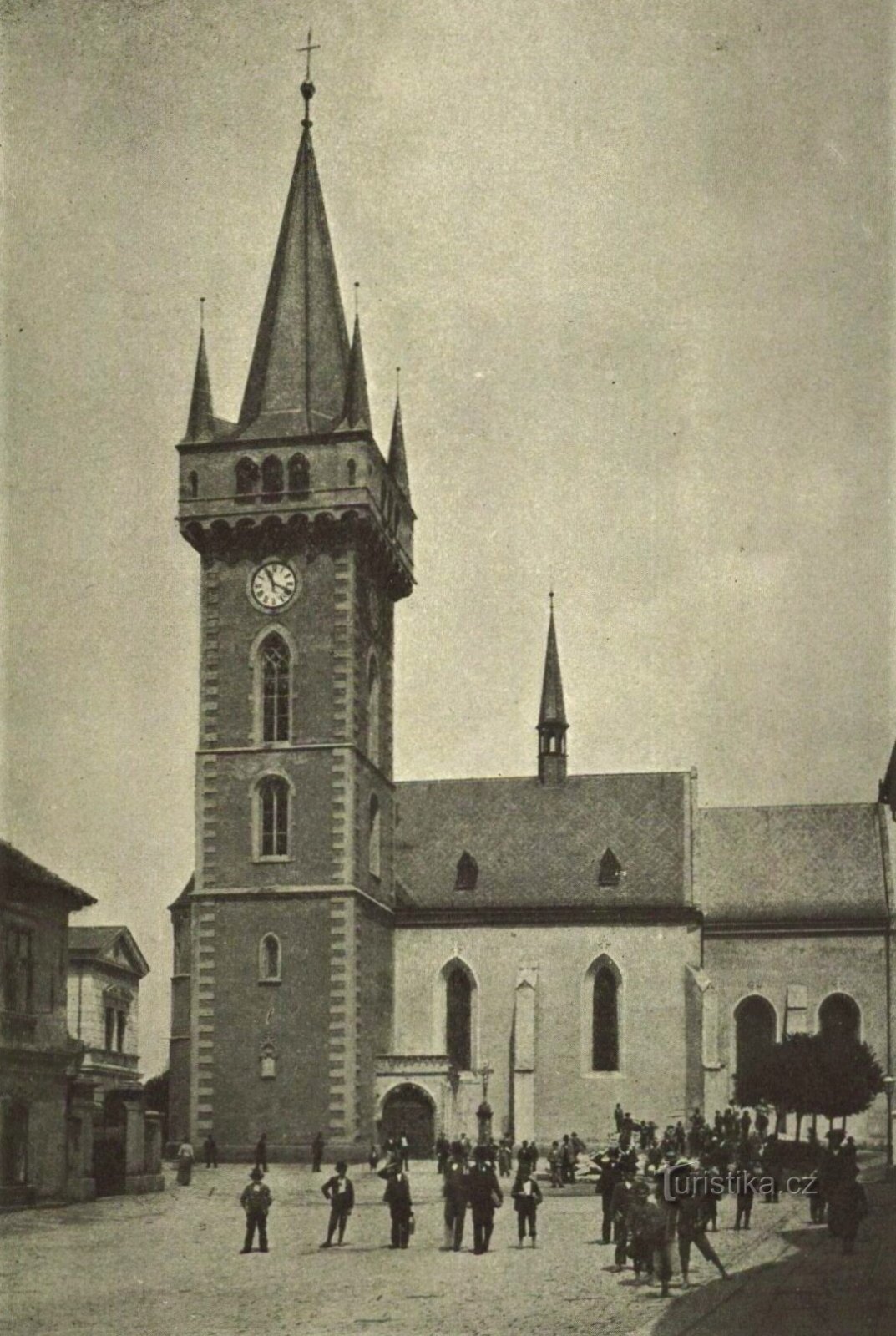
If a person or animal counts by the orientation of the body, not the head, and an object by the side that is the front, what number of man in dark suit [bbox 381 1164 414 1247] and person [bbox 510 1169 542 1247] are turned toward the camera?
2

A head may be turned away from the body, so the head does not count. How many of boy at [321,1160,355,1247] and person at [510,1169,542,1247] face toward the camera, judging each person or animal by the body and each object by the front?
2

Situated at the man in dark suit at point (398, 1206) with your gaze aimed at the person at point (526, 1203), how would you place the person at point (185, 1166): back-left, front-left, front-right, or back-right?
back-left

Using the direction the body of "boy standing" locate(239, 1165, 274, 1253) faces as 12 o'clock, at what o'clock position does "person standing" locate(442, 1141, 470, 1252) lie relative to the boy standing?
The person standing is roughly at 9 o'clock from the boy standing.

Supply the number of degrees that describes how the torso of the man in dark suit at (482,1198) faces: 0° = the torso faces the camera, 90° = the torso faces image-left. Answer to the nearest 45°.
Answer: approximately 0°

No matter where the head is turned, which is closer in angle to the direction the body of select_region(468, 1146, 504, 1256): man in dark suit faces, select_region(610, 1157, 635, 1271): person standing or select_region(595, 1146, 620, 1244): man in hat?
the person standing
